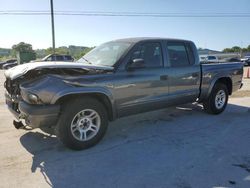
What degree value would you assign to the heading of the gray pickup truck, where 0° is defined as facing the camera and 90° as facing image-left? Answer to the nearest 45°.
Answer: approximately 45°
